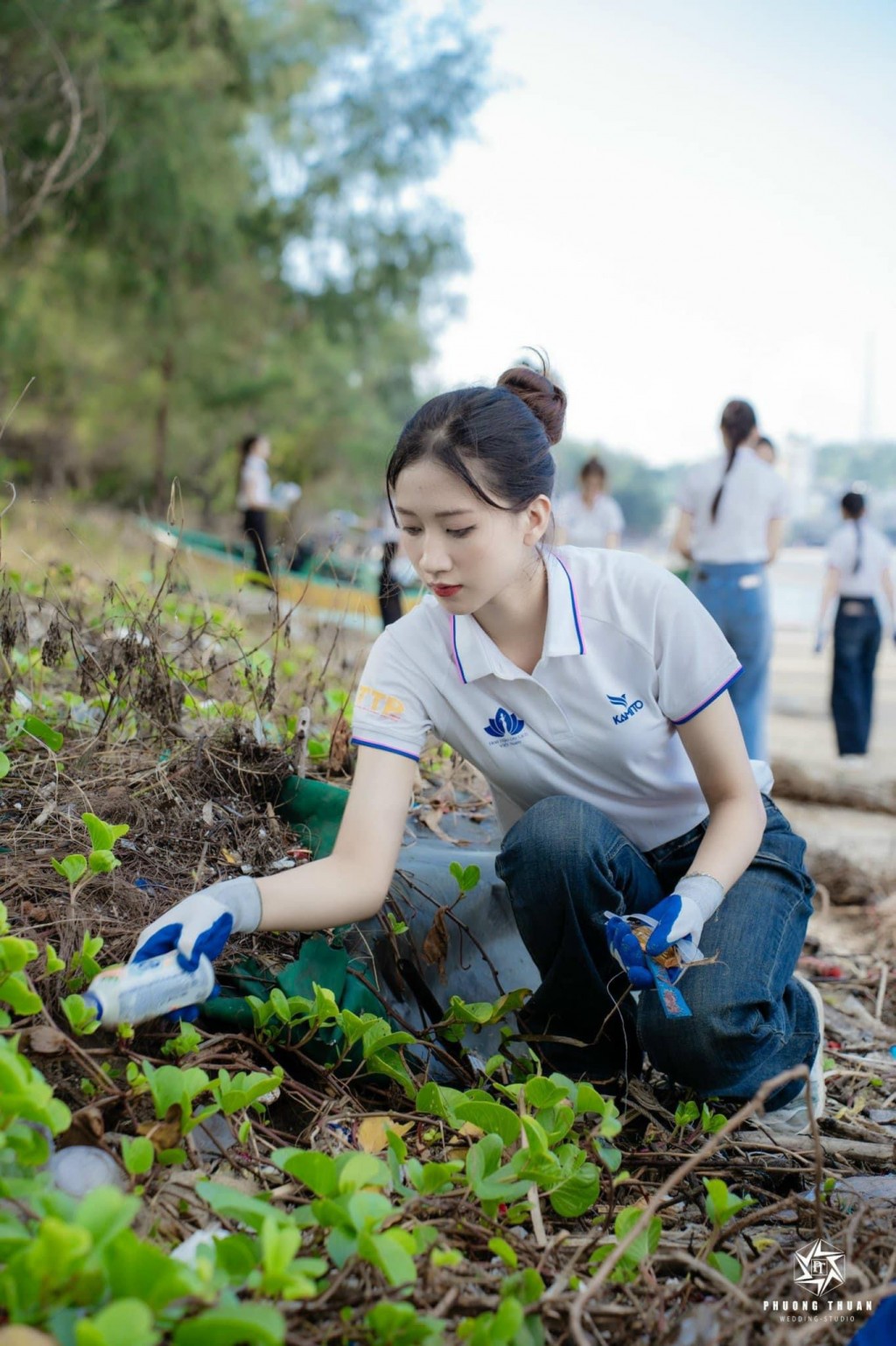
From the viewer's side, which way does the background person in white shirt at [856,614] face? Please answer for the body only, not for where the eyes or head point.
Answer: away from the camera

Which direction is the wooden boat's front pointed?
to the viewer's left

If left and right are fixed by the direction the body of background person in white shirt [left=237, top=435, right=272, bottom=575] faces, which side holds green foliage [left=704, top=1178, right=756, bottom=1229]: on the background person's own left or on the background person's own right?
on the background person's own right

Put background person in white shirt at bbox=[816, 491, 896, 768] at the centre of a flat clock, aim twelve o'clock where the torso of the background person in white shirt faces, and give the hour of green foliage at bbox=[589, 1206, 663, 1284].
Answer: The green foliage is roughly at 6 o'clock from the background person in white shirt.

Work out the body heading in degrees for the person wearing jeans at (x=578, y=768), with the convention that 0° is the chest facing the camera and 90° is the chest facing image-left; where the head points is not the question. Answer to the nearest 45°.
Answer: approximately 45°

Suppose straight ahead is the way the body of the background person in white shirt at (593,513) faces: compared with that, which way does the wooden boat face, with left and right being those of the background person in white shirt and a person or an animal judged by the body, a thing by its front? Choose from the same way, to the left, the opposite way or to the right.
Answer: to the right

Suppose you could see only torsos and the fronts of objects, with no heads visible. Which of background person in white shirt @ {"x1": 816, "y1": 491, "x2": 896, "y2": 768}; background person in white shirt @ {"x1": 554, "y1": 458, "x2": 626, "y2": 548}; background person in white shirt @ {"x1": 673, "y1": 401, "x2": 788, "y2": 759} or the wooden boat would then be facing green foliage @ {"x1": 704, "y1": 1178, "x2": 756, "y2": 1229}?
background person in white shirt @ {"x1": 554, "y1": 458, "x2": 626, "y2": 548}

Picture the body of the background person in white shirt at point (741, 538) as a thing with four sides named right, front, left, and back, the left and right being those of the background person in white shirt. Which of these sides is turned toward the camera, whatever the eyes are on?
back

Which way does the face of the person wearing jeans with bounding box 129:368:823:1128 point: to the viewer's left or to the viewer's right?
to the viewer's left

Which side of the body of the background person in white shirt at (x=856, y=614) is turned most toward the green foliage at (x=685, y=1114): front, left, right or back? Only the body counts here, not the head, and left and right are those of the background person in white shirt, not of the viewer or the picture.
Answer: back

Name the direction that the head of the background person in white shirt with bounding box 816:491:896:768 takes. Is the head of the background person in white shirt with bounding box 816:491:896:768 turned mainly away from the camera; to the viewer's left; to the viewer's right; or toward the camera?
away from the camera

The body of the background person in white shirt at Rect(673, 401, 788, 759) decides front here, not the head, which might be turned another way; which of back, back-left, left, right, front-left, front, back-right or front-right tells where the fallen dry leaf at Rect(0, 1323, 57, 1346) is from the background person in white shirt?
back

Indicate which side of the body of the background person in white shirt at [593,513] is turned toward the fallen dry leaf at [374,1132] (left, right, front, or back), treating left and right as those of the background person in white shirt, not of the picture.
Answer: front

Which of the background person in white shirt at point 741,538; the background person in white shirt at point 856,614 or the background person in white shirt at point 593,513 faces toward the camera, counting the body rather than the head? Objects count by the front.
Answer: the background person in white shirt at point 593,513

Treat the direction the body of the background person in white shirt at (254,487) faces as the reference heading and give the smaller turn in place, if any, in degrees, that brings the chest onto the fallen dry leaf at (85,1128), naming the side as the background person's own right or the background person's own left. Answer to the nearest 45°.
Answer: approximately 90° to the background person's own right
